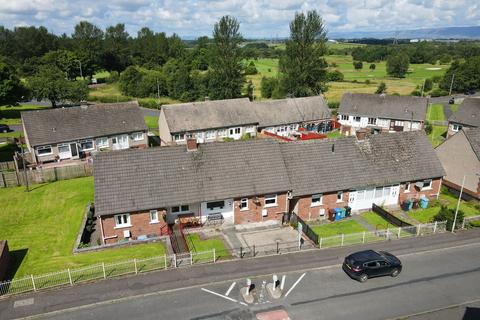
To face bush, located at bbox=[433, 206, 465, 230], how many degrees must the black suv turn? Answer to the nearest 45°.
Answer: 0° — it already faces it

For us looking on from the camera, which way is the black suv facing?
facing away from the viewer and to the right of the viewer
